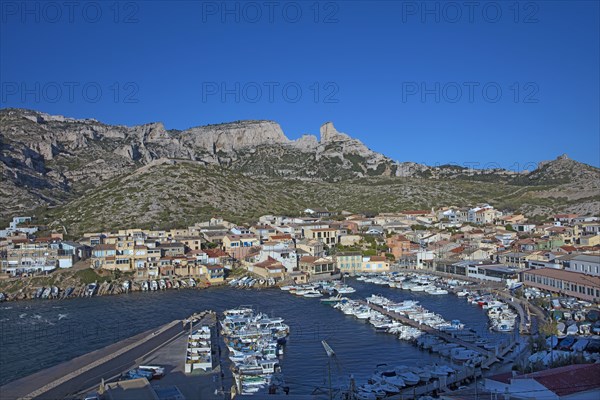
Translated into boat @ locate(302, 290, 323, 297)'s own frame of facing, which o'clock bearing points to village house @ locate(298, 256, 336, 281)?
The village house is roughly at 3 o'clock from the boat.

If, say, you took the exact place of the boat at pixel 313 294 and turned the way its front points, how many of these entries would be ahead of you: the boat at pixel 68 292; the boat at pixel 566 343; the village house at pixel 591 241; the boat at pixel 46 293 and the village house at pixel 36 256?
3

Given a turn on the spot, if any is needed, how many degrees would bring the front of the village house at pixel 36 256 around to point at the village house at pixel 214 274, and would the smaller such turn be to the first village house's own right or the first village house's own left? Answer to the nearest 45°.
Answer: approximately 45° to the first village house's own left

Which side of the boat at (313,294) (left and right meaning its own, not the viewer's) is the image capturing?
left

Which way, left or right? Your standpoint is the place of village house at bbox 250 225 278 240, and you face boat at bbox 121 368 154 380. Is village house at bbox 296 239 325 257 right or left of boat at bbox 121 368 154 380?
left

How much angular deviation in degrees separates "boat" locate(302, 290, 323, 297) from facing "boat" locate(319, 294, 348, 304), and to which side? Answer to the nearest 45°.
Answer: approximately 135° to its left

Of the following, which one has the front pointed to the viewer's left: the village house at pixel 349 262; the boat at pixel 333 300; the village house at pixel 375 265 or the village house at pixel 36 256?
the boat

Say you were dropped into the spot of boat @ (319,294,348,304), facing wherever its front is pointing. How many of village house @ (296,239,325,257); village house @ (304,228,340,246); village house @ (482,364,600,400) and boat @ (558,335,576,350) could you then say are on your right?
2

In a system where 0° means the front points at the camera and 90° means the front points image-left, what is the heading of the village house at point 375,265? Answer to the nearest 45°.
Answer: approximately 0°

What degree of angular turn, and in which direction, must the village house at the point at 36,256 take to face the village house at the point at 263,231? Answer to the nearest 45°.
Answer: approximately 90° to its left

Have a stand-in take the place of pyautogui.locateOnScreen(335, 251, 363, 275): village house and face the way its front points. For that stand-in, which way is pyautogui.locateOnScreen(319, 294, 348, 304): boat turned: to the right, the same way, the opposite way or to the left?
to the right

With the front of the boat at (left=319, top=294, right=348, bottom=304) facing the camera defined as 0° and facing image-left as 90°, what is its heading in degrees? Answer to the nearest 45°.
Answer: approximately 90°

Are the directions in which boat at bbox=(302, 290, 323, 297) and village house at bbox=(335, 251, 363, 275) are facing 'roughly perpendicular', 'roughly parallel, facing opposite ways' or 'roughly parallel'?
roughly perpendicular

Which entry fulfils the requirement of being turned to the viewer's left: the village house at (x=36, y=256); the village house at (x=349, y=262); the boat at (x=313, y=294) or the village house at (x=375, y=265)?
the boat

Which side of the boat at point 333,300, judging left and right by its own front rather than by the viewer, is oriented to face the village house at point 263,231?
right

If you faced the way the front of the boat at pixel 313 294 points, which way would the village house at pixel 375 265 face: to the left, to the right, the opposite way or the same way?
to the left

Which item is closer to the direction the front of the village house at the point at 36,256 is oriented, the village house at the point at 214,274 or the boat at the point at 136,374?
the boat
